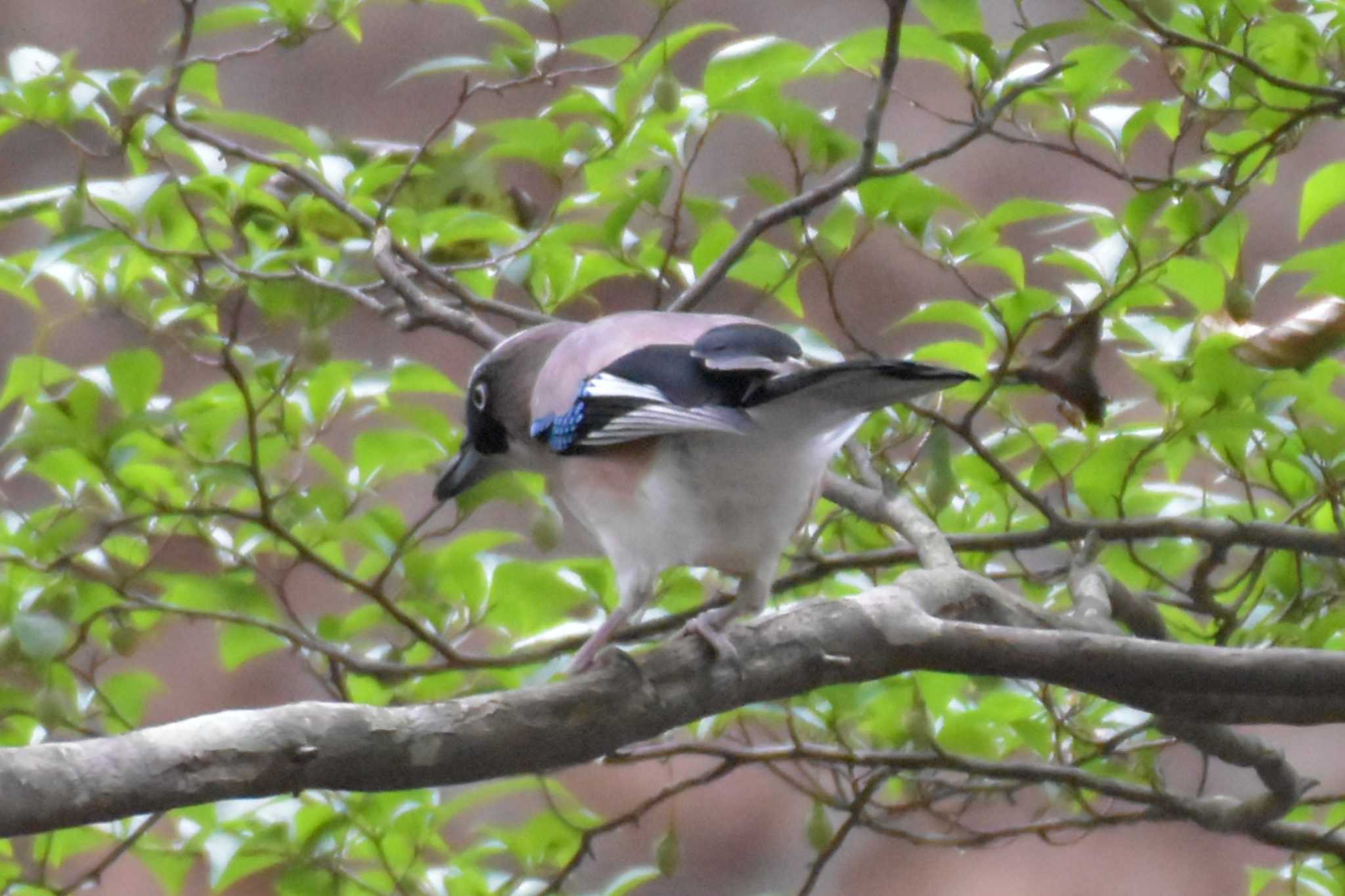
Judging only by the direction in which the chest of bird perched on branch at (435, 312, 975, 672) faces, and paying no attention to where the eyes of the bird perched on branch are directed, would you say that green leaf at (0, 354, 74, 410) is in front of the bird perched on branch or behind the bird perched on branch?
in front

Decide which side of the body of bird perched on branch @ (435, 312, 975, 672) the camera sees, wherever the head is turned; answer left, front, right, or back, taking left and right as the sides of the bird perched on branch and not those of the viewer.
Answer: left
